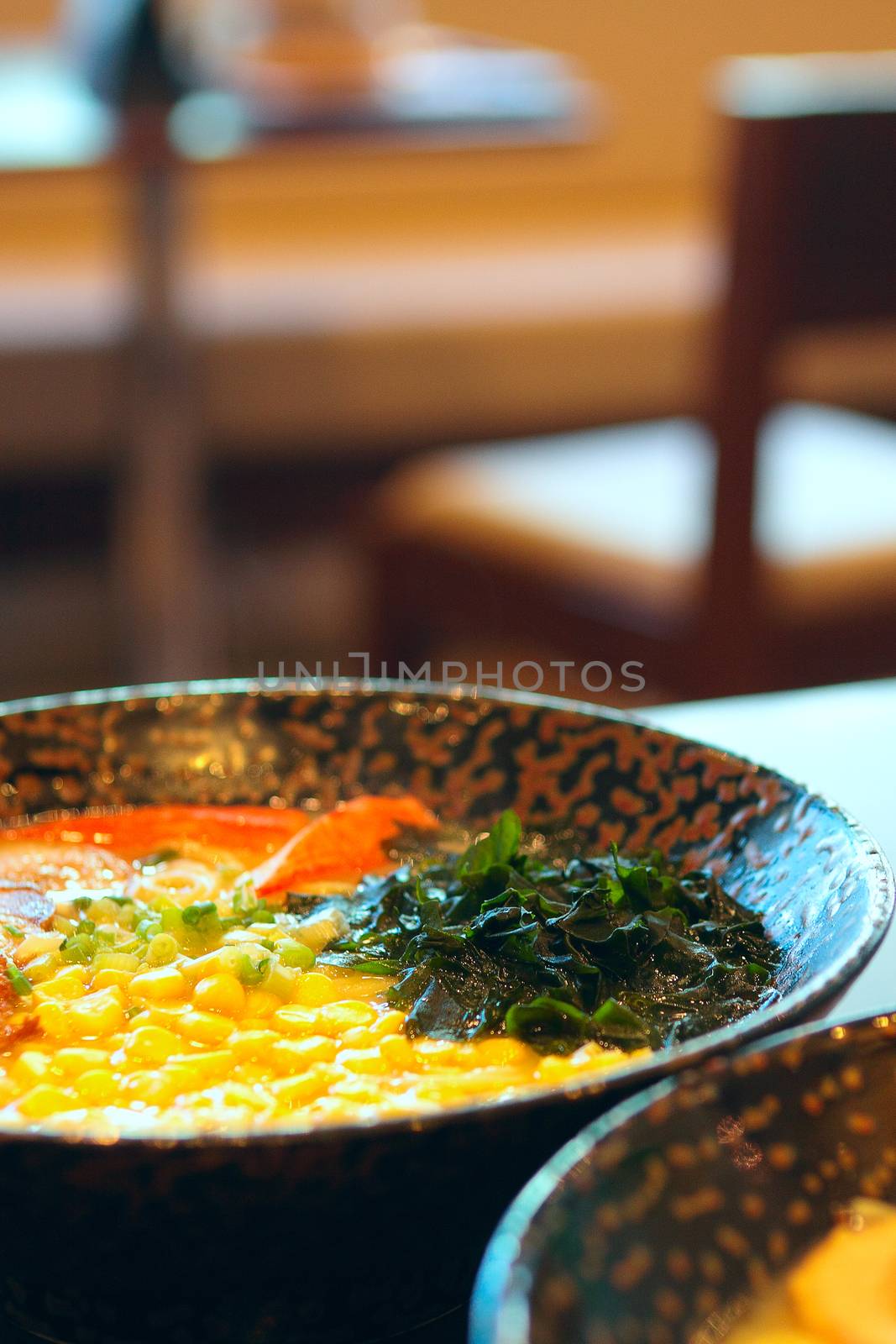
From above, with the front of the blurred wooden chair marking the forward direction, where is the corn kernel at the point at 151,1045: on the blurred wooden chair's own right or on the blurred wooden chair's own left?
on the blurred wooden chair's own left

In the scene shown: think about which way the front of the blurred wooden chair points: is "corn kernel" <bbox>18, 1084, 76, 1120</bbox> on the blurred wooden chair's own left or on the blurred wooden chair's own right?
on the blurred wooden chair's own left

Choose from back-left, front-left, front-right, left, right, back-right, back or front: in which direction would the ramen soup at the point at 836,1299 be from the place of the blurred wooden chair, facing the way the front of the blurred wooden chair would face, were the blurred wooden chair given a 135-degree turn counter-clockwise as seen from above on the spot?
front

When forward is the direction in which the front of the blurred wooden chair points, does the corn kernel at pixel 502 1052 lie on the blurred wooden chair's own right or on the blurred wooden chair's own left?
on the blurred wooden chair's own left

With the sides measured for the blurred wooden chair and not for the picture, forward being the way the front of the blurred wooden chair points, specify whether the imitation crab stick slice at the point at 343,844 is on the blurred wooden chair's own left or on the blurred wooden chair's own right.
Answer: on the blurred wooden chair's own left

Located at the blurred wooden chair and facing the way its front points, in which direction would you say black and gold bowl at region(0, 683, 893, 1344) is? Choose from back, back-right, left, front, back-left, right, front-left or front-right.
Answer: back-left

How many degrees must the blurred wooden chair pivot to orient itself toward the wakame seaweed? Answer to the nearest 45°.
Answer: approximately 135° to its left

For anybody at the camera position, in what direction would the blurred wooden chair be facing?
facing away from the viewer and to the left of the viewer
